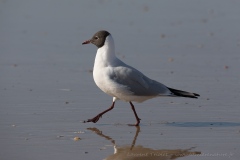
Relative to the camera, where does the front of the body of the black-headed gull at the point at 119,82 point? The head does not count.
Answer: to the viewer's left
